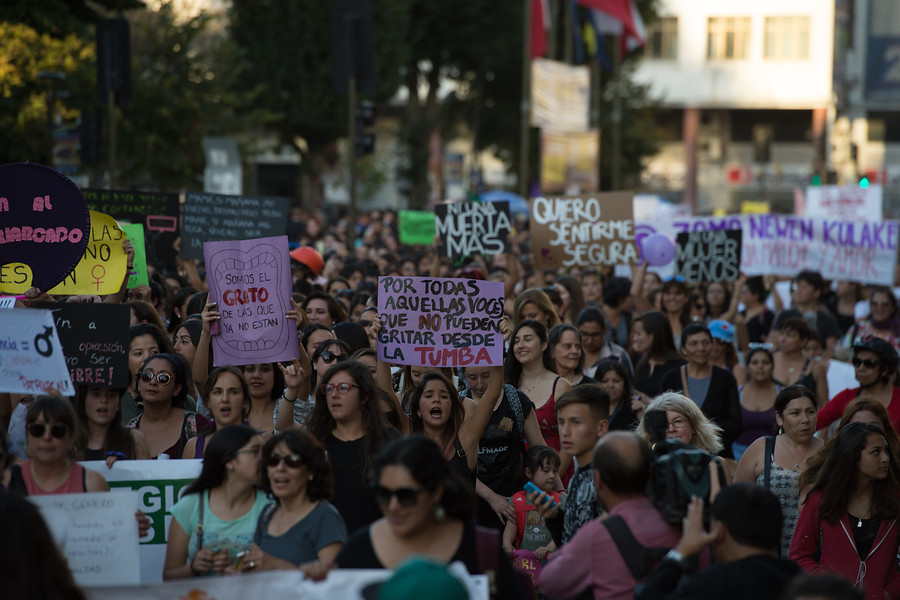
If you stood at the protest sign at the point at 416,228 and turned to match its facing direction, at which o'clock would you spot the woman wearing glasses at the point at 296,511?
The woman wearing glasses is roughly at 12 o'clock from the protest sign.

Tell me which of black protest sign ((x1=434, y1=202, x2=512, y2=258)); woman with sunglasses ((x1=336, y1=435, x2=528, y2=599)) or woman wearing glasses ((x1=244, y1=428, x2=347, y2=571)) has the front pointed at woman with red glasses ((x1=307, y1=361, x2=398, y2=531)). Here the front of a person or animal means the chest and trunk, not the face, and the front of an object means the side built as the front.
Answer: the black protest sign

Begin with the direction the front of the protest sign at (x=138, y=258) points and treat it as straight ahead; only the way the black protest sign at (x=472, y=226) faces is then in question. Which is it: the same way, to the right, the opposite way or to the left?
the same way

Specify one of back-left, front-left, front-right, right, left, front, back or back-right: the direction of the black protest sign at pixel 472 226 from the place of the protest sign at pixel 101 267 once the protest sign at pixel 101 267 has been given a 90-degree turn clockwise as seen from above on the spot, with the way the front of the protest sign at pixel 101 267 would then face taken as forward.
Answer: back-right

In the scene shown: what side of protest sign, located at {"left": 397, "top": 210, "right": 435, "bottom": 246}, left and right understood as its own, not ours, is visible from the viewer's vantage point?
front

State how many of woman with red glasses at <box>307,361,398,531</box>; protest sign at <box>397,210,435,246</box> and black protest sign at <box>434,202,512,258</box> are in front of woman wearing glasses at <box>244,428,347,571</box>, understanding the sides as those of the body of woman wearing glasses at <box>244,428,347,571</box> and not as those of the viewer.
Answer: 0

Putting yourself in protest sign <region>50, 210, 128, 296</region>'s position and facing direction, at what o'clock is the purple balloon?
The purple balloon is roughly at 8 o'clock from the protest sign.

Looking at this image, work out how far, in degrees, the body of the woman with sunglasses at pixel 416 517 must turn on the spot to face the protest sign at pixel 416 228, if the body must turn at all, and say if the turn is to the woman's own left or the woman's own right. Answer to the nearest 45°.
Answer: approximately 135° to the woman's own right

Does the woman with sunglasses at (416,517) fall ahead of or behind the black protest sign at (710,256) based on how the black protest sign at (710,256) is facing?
ahead

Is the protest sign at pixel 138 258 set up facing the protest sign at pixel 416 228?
no

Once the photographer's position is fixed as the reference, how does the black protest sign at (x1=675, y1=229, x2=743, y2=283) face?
facing the viewer

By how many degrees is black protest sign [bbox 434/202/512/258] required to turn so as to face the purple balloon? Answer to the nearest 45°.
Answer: approximately 135° to its left

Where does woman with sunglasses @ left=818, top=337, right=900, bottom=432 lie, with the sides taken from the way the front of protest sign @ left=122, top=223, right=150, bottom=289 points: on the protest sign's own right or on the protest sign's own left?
on the protest sign's own left

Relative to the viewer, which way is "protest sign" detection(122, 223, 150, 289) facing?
toward the camera

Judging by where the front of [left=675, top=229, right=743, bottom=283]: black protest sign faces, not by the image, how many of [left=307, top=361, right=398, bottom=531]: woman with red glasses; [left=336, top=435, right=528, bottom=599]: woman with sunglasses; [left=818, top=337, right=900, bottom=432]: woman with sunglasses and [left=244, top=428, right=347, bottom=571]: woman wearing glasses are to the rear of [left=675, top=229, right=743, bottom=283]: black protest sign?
0

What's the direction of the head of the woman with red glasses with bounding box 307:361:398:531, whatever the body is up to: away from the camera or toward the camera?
toward the camera

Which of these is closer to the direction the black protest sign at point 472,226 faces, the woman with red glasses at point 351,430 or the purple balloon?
the woman with red glasses

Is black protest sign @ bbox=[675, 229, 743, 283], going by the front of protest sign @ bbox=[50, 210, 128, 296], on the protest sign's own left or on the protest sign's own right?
on the protest sign's own left

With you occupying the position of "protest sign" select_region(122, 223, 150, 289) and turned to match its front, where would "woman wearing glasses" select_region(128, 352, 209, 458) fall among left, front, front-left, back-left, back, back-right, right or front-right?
front

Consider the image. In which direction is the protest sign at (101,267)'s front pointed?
toward the camera
